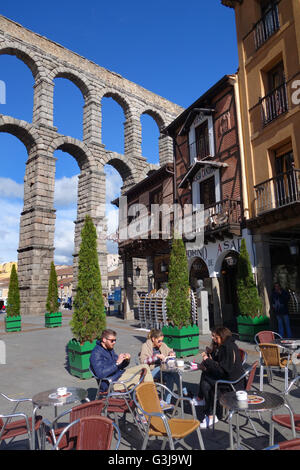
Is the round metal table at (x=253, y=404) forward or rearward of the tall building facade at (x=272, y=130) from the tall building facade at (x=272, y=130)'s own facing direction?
forward

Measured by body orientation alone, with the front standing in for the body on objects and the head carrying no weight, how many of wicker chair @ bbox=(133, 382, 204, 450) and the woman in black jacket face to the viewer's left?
1

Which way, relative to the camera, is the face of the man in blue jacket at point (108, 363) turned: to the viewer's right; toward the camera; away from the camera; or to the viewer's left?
to the viewer's right

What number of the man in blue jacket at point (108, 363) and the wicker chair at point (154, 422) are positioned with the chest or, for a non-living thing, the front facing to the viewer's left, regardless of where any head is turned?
0

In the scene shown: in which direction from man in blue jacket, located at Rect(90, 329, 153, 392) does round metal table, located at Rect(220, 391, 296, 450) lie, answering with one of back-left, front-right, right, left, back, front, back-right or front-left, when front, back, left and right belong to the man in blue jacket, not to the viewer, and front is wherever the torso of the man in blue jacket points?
front-right

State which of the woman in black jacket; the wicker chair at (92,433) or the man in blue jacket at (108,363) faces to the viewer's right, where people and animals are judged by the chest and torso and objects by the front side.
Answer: the man in blue jacket

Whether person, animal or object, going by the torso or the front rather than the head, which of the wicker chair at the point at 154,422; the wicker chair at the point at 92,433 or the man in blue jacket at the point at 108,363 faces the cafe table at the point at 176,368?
the man in blue jacket

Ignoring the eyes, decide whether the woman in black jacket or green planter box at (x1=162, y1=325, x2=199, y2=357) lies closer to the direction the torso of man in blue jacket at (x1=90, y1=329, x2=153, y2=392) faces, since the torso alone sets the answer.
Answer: the woman in black jacket

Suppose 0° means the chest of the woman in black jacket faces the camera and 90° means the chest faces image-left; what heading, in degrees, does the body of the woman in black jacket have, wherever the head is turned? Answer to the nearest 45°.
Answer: approximately 90°

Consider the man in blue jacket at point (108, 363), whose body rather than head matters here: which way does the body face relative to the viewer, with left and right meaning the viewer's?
facing to the right of the viewer

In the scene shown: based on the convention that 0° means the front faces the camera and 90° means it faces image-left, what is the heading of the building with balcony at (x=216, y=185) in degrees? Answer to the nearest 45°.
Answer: approximately 45°

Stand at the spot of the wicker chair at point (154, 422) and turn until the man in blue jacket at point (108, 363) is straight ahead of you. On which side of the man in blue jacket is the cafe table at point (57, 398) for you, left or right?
left
